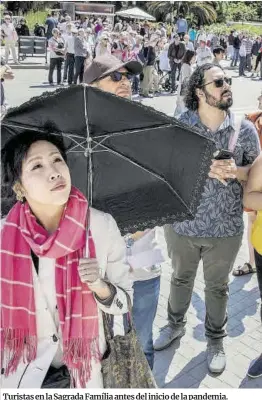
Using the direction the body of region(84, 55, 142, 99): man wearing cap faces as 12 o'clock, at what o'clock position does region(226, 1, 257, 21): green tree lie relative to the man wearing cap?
The green tree is roughly at 8 o'clock from the man wearing cap.

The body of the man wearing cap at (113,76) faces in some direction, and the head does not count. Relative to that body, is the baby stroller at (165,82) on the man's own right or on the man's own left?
on the man's own left

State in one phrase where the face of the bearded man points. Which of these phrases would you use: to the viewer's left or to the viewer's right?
to the viewer's right

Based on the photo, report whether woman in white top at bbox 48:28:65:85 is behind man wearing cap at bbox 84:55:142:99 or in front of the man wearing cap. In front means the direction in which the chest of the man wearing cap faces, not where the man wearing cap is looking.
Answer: behind

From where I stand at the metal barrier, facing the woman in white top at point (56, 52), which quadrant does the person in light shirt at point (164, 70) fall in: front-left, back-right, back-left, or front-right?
front-left

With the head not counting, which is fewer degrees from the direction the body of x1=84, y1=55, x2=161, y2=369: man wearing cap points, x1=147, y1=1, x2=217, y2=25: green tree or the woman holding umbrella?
the woman holding umbrella

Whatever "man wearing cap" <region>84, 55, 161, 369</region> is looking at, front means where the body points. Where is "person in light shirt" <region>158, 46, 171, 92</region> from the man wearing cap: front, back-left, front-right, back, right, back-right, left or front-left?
back-left

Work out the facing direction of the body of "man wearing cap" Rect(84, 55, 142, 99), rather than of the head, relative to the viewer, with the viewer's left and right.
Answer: facing the viewer and to the right of the viewer

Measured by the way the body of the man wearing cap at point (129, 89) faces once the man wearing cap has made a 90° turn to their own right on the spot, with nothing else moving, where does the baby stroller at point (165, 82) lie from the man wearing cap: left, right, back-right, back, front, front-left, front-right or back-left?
back-right

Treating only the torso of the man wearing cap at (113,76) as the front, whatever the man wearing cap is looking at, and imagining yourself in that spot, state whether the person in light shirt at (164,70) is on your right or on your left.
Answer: on your left
